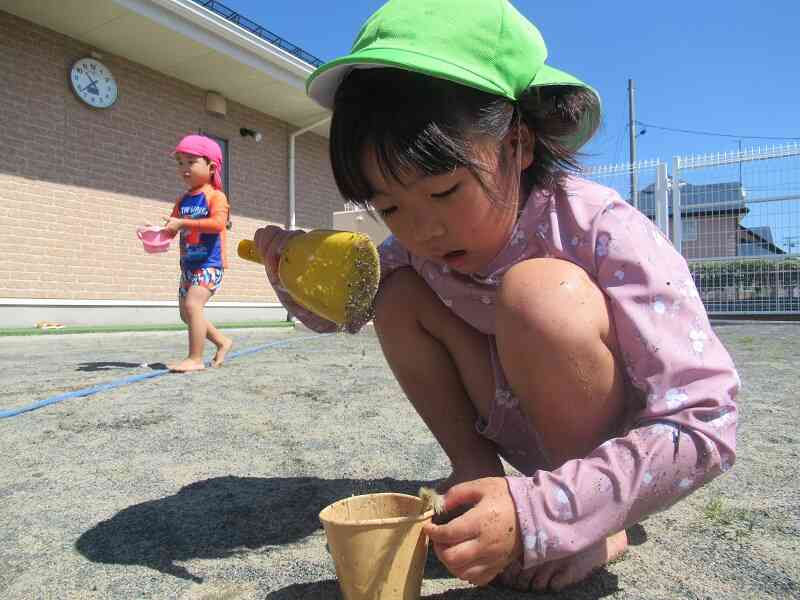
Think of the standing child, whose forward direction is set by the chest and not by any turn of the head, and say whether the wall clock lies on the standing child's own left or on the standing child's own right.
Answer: on the standing child's own right

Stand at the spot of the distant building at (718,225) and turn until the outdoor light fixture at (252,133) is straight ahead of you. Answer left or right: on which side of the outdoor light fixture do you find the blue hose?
left

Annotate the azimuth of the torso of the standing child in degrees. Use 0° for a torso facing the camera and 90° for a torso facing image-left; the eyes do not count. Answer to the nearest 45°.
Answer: approximately 45°

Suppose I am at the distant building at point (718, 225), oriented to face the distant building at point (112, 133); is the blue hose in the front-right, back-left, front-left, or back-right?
front-left

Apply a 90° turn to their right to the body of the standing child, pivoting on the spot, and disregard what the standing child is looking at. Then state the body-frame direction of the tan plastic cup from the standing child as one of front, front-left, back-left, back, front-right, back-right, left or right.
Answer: back-left

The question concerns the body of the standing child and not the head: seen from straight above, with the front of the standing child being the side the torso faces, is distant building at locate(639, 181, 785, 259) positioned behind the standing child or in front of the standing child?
behind
